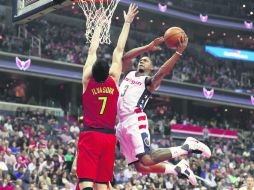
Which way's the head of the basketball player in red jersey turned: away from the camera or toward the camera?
away from the camera

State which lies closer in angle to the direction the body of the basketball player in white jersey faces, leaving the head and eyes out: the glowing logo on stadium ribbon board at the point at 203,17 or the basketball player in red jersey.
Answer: the basketball player in red jersey

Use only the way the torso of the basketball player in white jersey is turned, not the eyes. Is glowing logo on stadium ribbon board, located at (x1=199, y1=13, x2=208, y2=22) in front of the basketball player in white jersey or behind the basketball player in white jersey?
behind

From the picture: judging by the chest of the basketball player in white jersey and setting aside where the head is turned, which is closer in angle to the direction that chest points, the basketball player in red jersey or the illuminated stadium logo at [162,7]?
the basketball player in red jersey

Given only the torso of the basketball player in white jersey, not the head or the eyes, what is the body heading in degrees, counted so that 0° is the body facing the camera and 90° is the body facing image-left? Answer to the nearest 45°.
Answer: approximately 45°

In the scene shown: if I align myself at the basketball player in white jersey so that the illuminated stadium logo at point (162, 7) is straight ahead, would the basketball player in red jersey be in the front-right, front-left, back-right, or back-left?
back-left
